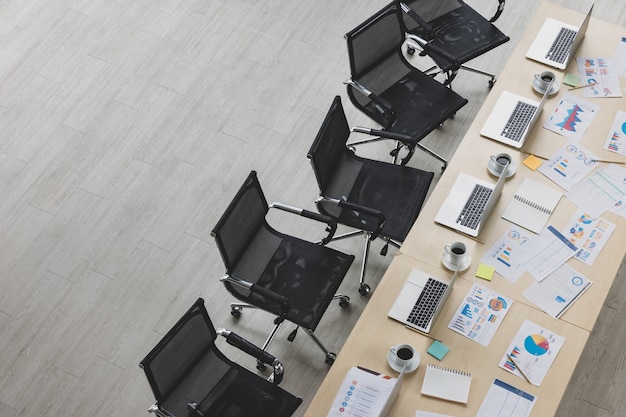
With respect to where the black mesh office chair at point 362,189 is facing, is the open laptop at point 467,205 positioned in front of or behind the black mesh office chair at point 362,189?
in front

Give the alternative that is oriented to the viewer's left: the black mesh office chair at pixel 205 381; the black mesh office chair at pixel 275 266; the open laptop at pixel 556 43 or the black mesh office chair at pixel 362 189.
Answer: the open laptop

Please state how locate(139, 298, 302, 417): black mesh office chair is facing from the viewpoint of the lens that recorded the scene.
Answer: facing the viewer and to the right of the viewer

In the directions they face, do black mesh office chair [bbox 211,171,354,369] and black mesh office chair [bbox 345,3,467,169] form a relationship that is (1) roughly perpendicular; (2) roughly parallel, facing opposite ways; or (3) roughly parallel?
roughly parallel

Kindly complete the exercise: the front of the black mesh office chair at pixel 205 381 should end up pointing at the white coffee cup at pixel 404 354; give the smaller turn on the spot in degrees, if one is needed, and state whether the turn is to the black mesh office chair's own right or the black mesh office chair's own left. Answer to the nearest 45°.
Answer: approximately 45° to the black mesh office chair's own left

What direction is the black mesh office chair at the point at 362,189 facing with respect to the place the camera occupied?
facing to the right of the viewer

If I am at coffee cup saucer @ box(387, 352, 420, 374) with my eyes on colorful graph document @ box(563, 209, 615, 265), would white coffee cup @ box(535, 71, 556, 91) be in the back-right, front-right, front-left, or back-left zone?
front-left

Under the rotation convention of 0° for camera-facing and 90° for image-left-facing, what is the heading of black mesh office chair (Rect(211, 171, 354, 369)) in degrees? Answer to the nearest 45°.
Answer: approximately 315°

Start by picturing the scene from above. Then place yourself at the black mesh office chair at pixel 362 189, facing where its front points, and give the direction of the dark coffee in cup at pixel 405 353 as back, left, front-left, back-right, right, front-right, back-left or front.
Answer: right

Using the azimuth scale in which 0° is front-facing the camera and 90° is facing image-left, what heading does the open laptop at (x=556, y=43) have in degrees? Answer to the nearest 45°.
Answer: approximately 90°

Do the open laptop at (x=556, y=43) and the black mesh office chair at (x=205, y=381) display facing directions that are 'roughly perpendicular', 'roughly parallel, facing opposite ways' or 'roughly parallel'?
roughly parallel, facing opposite ways

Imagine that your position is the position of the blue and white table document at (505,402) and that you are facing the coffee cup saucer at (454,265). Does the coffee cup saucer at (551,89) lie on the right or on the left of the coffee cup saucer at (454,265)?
right

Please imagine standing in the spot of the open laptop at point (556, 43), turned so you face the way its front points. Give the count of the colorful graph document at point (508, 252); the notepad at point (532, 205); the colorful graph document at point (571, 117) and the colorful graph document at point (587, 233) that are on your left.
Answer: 4

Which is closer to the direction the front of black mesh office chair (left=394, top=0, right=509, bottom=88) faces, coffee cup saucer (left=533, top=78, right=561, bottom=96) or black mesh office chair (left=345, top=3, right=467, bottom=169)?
the coffee cup saucer

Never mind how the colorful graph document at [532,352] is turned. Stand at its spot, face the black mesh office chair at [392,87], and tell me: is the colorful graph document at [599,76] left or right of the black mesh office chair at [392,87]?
right

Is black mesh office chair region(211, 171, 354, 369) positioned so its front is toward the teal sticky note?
yes

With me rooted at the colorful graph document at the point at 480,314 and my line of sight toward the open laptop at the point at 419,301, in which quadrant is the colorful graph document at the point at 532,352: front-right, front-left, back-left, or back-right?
back-left

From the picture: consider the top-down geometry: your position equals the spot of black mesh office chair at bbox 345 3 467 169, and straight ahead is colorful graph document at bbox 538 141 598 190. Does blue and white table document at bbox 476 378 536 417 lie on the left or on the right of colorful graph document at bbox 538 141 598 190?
right

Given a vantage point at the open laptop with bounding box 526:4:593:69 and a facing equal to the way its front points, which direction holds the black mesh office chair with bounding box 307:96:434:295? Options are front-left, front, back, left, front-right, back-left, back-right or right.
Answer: front-left

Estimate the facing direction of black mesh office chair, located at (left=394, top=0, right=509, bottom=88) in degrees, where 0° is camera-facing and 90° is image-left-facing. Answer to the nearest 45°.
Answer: approximately 315°

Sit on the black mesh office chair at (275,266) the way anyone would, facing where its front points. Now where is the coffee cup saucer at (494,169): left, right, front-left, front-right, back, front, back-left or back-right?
front-left
